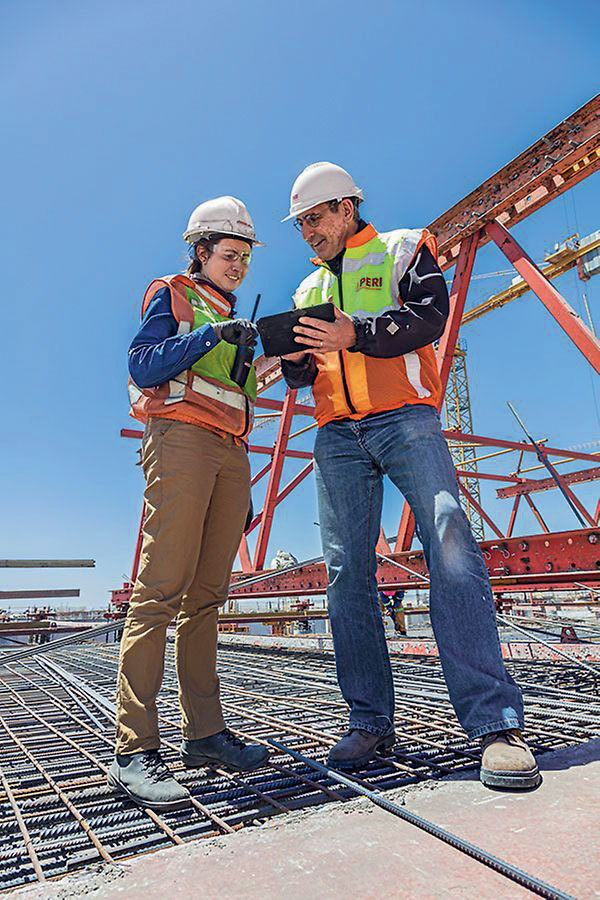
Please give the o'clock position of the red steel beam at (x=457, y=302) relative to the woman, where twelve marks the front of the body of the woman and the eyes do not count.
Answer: The red steel beam is roughly at 9 o'clock from the woman.

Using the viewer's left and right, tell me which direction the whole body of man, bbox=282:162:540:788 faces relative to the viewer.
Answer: facing the viewer and to the left of the viewer

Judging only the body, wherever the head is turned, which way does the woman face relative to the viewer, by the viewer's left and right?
facing the viewer and to the right of the viewer

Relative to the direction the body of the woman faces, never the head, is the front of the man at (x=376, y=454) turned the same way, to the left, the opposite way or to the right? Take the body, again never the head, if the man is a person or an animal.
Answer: to the right

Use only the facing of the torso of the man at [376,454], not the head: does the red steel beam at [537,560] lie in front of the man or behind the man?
behind

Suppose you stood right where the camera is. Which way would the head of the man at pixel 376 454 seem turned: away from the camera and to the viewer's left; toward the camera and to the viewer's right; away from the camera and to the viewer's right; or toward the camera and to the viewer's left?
toward the camera and to the viewer's left

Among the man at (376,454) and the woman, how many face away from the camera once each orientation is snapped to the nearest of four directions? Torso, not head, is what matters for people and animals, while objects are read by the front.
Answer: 0

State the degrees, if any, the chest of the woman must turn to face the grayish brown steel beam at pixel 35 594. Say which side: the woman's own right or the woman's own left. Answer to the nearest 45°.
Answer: approximately 135° to the woman's own left

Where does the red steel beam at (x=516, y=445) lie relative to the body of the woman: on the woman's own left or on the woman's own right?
on the woman's own left

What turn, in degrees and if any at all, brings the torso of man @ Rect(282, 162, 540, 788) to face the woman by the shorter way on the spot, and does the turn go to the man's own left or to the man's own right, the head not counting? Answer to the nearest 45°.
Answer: approximately 45° to the man's own right

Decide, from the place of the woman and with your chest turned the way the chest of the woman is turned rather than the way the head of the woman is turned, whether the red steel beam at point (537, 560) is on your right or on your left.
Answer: on your left

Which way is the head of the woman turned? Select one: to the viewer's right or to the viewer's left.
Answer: to the viewer's right

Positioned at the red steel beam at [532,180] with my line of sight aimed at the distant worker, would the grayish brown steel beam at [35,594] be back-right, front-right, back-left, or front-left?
front-left

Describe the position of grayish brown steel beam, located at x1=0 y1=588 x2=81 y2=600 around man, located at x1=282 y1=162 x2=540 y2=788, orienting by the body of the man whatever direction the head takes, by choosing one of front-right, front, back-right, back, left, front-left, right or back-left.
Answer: right

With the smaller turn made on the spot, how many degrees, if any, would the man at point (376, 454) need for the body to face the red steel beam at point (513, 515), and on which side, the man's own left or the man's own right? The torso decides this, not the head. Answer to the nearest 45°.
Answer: approximately 135° to the man's own right

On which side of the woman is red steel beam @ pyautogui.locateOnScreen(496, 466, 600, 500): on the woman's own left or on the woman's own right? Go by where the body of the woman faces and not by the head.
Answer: on the woman's own left
